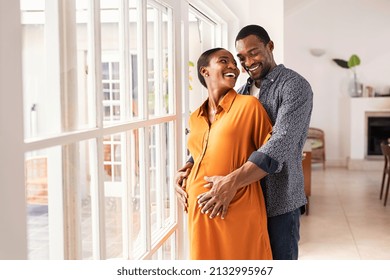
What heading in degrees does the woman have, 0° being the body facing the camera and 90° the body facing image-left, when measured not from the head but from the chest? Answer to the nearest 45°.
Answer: approximately 45°

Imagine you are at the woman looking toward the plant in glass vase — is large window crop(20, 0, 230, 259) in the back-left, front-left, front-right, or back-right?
back-left

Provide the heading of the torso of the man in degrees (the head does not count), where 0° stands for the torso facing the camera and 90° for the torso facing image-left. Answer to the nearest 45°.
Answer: approximately 45°

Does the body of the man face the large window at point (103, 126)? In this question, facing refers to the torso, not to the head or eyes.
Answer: yes

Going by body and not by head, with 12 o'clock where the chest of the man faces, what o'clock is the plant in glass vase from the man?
The plant in glass vase is roughly at 5 o'clock from the man.
